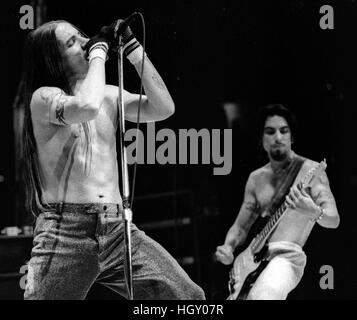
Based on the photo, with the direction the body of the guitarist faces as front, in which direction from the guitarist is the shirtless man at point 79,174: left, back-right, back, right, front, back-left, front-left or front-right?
front-right

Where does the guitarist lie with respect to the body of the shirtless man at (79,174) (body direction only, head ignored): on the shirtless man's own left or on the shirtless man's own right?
on the shirtless man's own left

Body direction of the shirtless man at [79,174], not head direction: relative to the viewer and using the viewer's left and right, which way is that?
facing the viewer and to the right of the viewer

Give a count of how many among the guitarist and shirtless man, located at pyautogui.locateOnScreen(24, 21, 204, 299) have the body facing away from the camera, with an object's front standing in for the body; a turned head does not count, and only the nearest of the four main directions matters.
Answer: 0

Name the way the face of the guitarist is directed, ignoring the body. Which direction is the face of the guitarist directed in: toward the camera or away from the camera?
toward the camera

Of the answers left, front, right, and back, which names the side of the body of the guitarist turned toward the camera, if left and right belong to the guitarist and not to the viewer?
front
